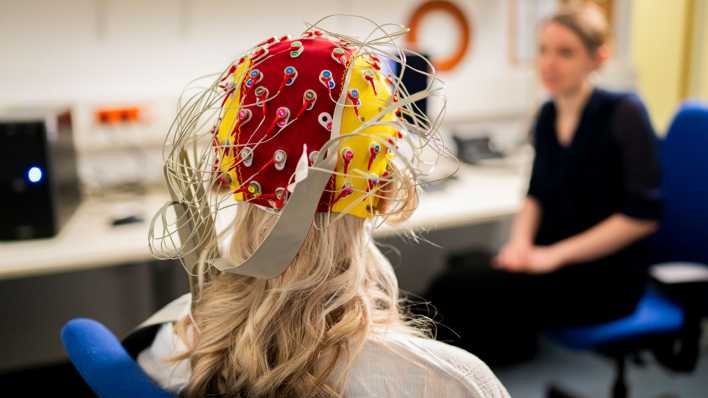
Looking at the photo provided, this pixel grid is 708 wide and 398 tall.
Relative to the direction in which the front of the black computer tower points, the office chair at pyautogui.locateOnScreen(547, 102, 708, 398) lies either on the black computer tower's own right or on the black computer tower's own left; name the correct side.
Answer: on the black computer tower's own left

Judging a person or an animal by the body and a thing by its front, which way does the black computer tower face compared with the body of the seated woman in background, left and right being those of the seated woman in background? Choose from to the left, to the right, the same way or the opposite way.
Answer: to the left

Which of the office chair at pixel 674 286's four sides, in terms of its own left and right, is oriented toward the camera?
left

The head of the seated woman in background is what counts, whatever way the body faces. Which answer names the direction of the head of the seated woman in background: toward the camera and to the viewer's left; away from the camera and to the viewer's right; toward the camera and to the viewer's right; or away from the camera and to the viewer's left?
toward the camera and to the viewer's left

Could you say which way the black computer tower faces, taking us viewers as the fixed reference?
facing the viewer

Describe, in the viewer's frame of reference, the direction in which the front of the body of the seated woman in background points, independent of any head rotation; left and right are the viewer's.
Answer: facing the viewer and to the left of the viewer

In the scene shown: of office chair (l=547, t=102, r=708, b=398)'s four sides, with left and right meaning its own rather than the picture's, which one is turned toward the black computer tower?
front

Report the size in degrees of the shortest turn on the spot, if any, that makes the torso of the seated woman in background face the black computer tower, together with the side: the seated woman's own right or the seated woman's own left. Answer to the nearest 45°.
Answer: approximately 45° to the seated woman's own right

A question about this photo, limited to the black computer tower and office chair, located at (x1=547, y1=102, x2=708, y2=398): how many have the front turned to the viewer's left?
1
